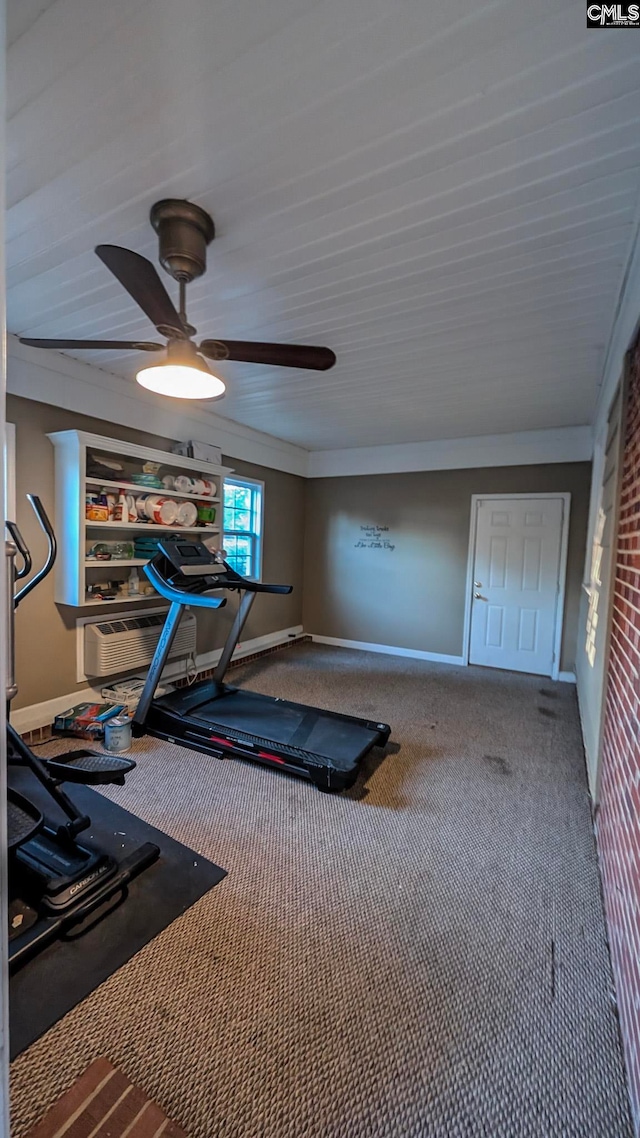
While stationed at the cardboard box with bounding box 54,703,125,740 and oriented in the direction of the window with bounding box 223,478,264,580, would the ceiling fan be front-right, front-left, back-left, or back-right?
back-right

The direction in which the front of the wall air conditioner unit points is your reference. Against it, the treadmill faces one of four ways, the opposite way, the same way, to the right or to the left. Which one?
the opposite way

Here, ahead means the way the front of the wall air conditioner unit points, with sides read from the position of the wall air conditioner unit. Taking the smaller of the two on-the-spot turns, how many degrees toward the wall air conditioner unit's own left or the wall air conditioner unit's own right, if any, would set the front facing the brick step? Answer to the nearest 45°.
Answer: approximately 45° to the wall air conditioner unit's own right

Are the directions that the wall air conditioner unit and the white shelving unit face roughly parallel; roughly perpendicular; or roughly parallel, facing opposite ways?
roughly parallel

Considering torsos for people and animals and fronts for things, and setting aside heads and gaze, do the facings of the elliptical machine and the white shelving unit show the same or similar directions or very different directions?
very different directions

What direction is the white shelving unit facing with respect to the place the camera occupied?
facing the viewer and to the right of the viewer

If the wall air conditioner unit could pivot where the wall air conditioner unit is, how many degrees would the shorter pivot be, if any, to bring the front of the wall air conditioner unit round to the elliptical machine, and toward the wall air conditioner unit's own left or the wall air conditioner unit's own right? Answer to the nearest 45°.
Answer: approximately 45° to the wall air conditioner unit's own right

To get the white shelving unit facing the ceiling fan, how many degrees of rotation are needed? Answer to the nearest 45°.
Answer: approximately 45° to its right

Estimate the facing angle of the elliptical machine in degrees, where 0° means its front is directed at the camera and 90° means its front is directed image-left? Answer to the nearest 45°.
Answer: approximately 135°

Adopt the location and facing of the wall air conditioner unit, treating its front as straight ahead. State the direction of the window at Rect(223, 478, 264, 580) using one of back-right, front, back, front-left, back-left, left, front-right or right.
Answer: left
